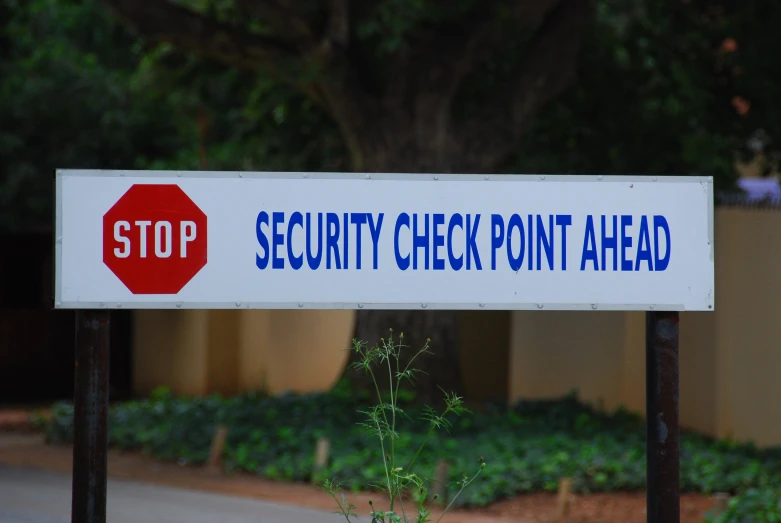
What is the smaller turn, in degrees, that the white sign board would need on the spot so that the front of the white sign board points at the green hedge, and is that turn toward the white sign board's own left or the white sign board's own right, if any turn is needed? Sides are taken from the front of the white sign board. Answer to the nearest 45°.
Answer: approximately 180°

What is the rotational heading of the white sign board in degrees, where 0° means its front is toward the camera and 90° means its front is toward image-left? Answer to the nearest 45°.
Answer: approximately 0°

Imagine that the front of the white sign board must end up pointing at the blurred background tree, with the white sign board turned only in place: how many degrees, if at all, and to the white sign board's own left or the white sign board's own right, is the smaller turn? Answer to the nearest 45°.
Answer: approximately 180°

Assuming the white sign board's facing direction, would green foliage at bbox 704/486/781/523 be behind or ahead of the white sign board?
behind

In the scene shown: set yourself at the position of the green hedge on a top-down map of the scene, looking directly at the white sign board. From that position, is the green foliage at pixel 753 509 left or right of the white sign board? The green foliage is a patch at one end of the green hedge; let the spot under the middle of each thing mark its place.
left
